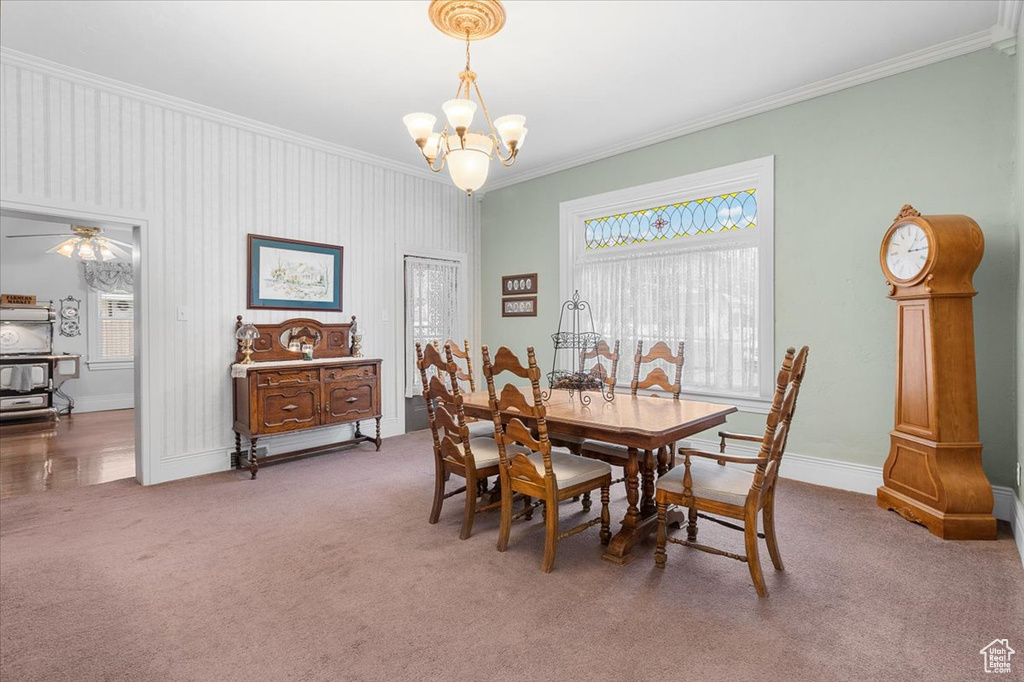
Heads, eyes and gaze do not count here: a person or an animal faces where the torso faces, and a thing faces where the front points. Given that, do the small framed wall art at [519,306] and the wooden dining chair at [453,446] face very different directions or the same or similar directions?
very different directions

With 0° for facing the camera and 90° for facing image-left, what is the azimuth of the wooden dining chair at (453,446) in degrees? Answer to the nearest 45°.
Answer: approximately 225°

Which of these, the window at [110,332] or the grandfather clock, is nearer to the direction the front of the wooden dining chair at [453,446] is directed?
the grandfather clock

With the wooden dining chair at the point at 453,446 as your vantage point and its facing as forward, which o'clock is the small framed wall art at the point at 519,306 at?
The small framed wall art is roughly at 11 o'clock from the wooden dining chair.

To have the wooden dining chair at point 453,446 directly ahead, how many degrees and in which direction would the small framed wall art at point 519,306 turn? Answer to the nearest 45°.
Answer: approximately 45° to its left

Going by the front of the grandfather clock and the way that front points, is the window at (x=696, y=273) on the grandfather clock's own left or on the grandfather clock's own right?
on the grandfather clock's own right

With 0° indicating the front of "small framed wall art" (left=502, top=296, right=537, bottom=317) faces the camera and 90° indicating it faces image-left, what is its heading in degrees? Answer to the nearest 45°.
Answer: approximately 45°

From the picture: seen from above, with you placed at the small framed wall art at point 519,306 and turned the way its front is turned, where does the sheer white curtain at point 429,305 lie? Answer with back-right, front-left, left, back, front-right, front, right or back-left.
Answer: front-right

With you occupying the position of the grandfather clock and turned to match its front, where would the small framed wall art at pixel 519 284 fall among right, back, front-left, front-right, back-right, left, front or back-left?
front-right

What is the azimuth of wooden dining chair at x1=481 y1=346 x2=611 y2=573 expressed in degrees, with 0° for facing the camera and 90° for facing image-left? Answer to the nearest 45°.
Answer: approximately 225°
